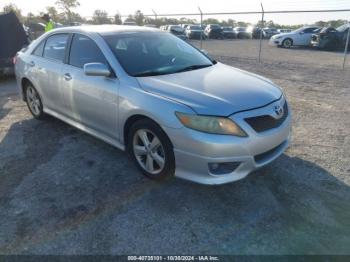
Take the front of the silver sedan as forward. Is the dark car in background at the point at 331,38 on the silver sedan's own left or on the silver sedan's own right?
on the silver sedan's own left

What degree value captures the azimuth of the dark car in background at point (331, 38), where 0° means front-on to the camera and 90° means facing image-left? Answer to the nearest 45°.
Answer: approximately 45°

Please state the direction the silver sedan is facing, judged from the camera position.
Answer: facing the viewer and to the right of the viewer

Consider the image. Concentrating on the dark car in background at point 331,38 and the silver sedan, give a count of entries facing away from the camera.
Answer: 0

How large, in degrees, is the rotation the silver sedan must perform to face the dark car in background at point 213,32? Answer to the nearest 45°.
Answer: approximately 135° to its left

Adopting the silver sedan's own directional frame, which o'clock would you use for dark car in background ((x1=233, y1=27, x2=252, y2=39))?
The dark car in background is roughly at 8 o'clock from the silver sedan.

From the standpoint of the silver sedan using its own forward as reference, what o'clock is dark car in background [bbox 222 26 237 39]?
The dark car in background is roughly at 8 o'clock from the silver sedan.
